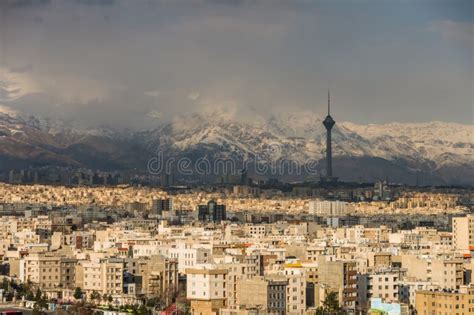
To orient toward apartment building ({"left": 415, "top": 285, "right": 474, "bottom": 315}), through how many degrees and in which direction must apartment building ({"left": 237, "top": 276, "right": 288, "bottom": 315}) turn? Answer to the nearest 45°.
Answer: approximately 45° to its left

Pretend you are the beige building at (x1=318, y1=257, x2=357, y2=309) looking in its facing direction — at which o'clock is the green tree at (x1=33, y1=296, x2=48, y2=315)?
The green tree is roughly at 4 o'clock from the beige building.

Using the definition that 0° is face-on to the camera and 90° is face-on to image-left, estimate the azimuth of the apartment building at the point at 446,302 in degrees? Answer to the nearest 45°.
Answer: approximately 0°
